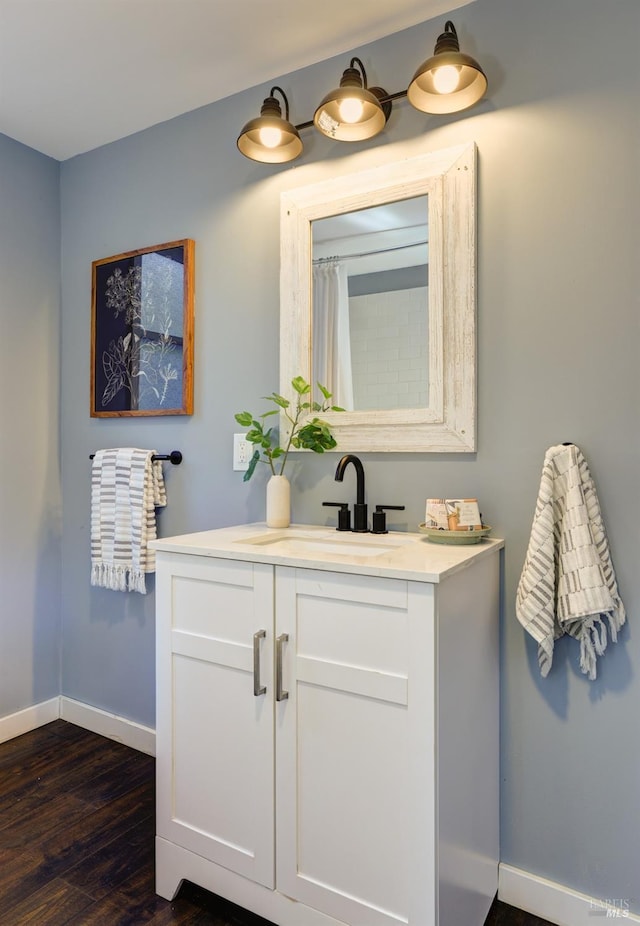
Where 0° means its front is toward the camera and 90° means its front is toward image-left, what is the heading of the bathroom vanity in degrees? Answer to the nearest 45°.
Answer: approximately 45°

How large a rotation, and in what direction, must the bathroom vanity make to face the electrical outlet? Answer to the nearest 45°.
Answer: approximately 90° to its right

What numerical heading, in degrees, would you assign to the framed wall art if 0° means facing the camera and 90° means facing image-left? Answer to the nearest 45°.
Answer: approximately 45°

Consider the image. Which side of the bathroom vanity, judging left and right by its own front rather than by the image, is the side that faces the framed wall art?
right

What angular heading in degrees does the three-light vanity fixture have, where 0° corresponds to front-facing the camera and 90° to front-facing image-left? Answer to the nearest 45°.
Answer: approximately 45°

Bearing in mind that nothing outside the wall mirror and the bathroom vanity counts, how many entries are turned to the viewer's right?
0

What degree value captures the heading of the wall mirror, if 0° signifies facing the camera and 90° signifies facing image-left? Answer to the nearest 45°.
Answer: approximately 45°
